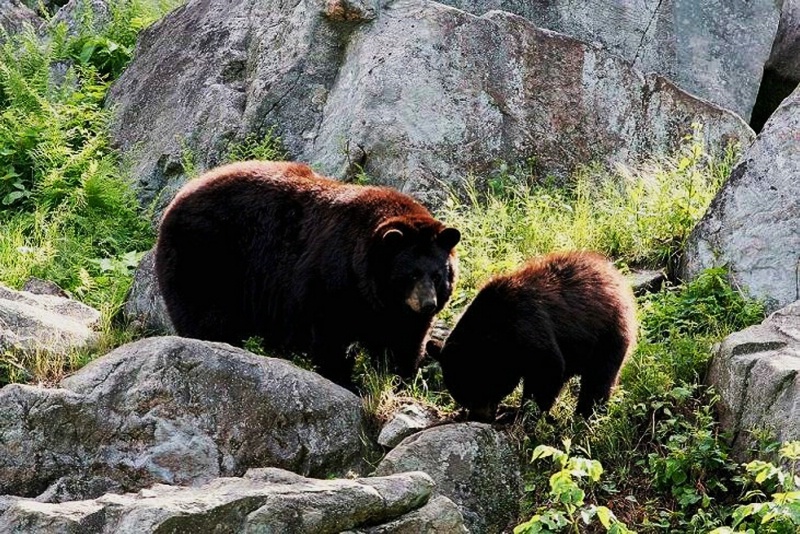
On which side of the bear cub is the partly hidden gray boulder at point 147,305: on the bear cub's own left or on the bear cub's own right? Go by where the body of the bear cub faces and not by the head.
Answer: on the bear cub's own right

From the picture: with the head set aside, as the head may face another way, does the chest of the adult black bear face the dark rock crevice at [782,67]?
no

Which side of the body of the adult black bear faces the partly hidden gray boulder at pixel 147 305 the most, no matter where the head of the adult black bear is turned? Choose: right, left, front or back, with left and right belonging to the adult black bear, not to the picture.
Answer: back

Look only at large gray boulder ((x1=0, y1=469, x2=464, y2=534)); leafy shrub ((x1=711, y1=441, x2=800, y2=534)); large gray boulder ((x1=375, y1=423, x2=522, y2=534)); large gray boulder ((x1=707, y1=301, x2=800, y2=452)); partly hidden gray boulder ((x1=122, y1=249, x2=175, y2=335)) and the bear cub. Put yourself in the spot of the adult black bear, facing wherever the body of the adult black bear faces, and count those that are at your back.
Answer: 1

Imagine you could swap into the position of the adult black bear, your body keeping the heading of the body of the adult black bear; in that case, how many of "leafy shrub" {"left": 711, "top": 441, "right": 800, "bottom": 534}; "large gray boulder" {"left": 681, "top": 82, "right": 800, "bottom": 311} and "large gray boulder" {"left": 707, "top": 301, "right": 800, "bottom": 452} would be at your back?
0

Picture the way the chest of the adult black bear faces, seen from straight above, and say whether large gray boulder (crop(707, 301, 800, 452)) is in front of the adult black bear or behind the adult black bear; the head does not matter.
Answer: in front

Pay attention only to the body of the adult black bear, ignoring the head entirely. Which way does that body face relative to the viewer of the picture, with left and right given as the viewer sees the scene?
facing the viewer and to the right of the viewer

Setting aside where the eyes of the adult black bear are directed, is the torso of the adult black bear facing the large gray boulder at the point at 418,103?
no

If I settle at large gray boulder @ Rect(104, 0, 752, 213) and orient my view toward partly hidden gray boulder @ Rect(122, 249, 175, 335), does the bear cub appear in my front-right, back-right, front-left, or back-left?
front-left

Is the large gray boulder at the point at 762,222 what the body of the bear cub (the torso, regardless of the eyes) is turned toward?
no

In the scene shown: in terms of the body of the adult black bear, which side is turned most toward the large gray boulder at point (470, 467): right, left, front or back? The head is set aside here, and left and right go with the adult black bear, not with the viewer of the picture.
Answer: front

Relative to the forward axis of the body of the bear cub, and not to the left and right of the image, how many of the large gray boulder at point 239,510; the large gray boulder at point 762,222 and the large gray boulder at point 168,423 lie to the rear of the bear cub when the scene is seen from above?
1

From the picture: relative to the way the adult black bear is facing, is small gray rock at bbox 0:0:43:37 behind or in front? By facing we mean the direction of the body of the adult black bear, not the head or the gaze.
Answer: behind

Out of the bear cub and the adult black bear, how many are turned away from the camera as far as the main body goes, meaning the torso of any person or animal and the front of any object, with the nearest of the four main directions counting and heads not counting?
0

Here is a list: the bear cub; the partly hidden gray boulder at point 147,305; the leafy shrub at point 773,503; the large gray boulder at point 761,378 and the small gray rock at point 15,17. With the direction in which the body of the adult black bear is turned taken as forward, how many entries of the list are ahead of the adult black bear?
3

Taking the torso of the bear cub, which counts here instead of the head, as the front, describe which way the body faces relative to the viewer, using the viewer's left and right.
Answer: facing the viewer and to the left of the viewer
